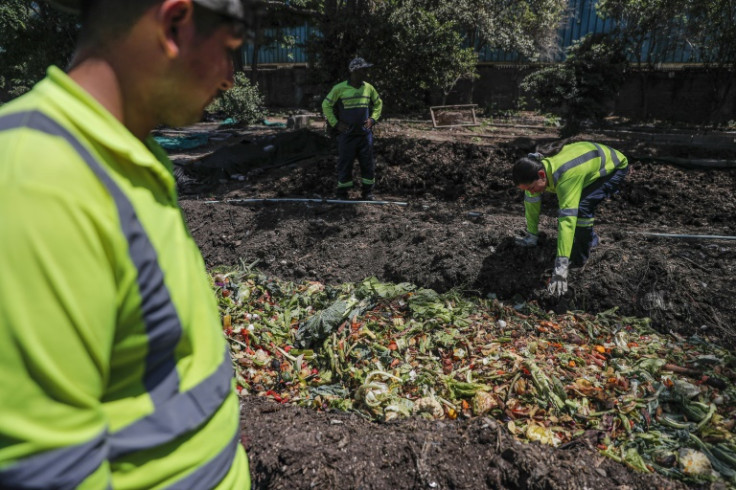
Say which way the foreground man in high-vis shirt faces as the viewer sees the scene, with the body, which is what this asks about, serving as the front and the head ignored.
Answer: to the viewer's right

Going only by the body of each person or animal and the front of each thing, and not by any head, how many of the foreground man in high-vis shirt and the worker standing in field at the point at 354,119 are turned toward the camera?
1

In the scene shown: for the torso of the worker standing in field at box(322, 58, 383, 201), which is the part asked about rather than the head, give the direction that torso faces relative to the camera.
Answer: toward the camera

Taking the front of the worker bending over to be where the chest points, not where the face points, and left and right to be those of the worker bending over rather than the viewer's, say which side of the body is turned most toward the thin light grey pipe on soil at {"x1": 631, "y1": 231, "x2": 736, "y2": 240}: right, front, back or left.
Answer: back

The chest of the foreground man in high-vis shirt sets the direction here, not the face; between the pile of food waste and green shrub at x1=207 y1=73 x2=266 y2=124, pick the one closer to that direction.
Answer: the pile of food waste

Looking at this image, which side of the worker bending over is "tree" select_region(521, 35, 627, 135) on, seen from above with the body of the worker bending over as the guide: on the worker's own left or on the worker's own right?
on the worker's own right

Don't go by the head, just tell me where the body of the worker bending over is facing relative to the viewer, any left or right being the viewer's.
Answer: facing the viewer and to the left of the viewer

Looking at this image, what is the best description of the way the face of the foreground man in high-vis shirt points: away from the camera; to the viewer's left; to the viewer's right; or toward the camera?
to the viewer's right

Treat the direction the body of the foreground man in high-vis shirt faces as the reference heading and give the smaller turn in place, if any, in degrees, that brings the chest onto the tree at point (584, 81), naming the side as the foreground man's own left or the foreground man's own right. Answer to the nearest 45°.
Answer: approximately 45° to the foreground man's own left

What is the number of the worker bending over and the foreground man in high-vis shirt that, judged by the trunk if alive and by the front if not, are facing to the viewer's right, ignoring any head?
1

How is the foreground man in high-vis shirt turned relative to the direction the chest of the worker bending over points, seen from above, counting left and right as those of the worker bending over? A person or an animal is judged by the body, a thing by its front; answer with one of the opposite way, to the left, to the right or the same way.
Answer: the opposite way

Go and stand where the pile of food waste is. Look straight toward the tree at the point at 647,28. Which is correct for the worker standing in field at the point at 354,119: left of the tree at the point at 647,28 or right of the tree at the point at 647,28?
left

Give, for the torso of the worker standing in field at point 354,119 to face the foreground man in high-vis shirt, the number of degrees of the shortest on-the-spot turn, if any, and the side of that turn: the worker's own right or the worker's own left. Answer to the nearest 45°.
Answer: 0° — they already face them

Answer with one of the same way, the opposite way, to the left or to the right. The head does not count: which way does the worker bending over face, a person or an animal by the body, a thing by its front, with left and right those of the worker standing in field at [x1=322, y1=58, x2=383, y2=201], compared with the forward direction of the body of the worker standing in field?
to the right
